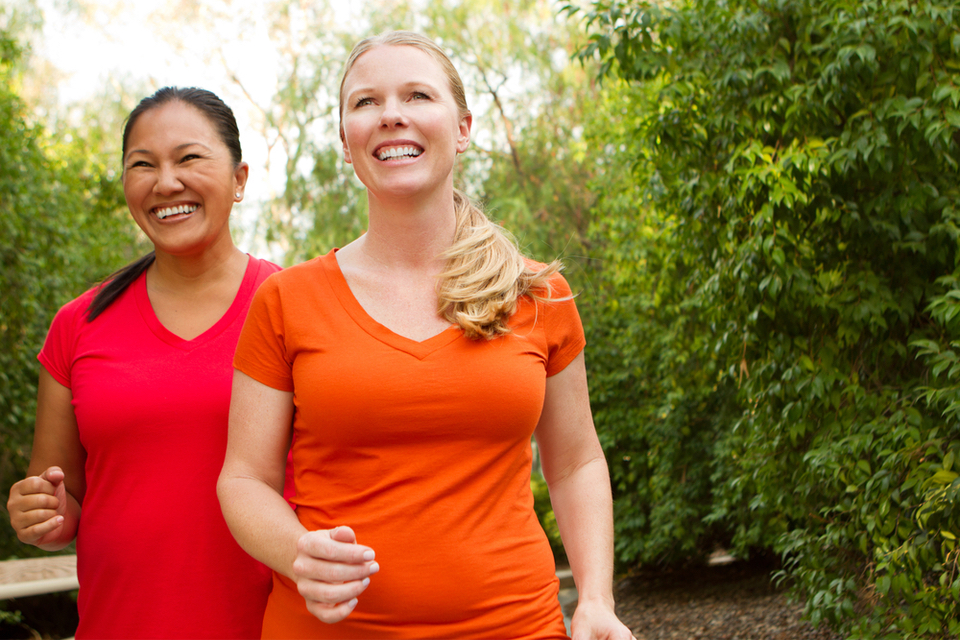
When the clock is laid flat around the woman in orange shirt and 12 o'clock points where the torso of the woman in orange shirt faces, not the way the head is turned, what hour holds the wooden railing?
The wooden railing is roughly at 5 o'clock from the woman in orange shirt.

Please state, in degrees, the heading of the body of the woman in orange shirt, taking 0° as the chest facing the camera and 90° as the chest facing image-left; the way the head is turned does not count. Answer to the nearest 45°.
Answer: approximately 0°
